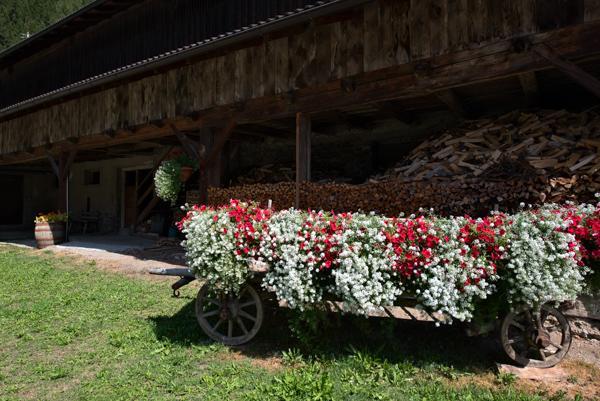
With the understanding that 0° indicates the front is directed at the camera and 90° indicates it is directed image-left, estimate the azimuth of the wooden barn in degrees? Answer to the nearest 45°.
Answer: approximately 45°

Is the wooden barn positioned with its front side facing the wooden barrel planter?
no
